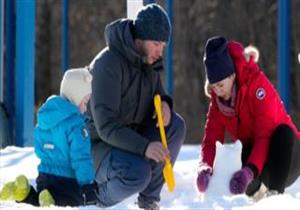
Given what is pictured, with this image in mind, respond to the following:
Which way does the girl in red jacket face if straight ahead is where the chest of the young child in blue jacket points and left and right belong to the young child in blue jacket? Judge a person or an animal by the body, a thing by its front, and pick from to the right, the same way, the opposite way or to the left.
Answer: the opposite way

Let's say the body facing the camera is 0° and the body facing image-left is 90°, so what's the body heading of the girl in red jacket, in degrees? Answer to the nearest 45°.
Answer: approximately 45°

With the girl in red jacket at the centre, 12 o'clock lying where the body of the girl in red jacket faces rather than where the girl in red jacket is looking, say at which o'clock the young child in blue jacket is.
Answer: The young child in blue jacket is roughly at 1 o'clock from the girl in red jacket.

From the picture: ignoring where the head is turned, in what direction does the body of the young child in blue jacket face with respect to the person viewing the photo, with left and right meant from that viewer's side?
facing away from the viewer and to the right of the viewer

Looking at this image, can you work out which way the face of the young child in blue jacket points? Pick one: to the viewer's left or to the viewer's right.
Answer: to the viewer's right
